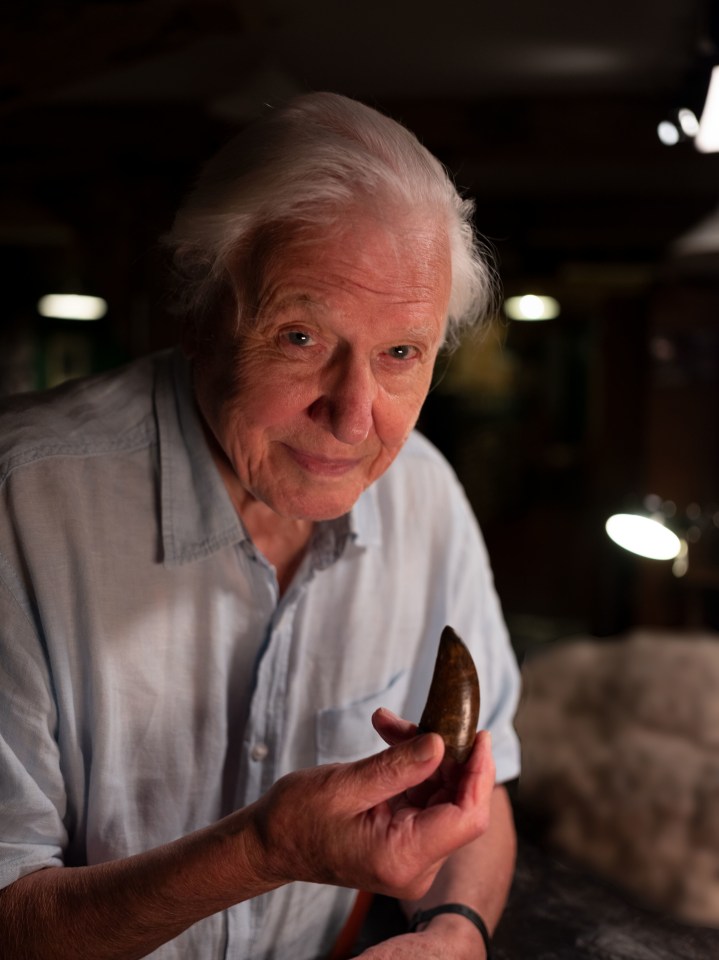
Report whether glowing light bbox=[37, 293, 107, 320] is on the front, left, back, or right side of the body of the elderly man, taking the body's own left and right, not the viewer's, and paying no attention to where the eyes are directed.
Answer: back

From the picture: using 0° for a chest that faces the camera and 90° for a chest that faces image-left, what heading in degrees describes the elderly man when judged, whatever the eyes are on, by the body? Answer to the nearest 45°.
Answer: approximately 0°

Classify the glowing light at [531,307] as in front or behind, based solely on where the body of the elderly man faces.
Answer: behind

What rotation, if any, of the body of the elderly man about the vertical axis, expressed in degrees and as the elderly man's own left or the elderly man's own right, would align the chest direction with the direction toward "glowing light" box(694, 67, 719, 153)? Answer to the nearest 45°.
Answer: approximately 135° to the elderly man's own left

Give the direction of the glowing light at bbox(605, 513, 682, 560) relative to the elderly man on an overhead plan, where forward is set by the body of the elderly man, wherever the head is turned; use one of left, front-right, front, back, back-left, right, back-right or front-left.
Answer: back-left

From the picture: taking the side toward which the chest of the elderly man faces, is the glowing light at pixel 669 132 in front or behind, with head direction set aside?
behind
